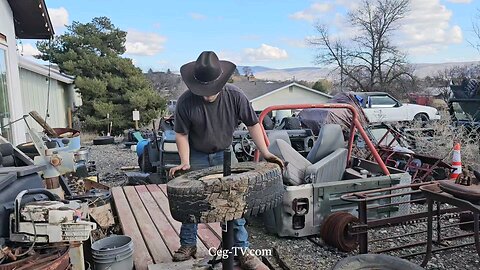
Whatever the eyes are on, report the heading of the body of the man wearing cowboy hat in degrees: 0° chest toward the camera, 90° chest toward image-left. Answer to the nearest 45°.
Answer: approximately 0°

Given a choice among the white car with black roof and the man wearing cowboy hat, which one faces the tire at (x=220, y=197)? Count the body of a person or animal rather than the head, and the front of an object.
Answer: the man wearing cowboy hat

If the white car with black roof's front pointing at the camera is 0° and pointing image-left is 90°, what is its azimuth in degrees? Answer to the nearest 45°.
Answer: approximately 270°

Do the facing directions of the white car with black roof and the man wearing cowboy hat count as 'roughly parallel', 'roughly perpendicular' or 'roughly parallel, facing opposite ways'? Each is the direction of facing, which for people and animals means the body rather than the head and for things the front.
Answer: roughly perpendicular

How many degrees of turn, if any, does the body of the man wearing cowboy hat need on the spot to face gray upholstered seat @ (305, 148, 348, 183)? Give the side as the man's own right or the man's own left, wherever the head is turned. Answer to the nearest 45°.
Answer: approximately 135° to the man's own left

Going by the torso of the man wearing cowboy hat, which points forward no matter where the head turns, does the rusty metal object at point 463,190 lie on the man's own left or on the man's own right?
on the man's own left

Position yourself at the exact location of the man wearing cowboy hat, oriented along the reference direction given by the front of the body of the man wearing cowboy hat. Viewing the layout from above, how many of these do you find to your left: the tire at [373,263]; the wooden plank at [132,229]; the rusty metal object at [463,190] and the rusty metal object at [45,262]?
2

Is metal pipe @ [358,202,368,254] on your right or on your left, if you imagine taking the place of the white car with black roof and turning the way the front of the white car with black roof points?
on your right

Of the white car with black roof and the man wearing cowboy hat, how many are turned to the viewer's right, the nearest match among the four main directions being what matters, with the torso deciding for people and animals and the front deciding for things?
1

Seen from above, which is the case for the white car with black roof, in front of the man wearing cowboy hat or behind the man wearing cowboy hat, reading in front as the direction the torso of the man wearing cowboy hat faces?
behind
